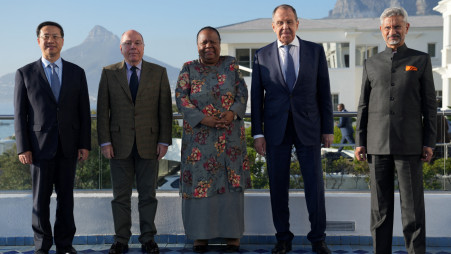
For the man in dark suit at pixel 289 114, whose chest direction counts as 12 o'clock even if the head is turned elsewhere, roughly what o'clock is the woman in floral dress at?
The woman in floral dress is roughly at 3 o'clock from the man in dark suit.

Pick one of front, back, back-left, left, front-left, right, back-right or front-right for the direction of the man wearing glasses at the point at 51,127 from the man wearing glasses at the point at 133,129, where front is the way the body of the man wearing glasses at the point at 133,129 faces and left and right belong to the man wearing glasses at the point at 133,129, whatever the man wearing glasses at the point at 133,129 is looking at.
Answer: right

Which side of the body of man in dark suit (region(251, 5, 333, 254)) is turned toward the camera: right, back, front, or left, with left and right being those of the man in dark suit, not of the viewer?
front

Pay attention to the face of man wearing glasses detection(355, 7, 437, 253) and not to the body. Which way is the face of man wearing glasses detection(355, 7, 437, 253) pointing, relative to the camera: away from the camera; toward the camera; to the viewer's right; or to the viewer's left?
toward the camera

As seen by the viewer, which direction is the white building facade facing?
toward the camera

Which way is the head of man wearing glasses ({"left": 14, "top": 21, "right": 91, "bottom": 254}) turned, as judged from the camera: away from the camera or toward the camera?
toward the camera

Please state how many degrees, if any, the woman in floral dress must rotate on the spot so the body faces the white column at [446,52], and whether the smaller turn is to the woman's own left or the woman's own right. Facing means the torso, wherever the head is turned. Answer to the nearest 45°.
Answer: approximately 135° to the woman's own left

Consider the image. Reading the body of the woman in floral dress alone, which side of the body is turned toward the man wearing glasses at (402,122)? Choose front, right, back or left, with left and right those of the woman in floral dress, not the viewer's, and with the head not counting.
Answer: left

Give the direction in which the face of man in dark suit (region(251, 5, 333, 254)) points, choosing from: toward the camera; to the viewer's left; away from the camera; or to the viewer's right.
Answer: toward the camera

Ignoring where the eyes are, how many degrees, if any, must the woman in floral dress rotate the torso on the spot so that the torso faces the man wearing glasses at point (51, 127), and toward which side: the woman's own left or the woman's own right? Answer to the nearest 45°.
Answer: approximately 90° to the woman's own right

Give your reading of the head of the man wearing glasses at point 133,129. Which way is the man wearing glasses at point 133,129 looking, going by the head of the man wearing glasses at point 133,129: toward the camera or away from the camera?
toward the camera

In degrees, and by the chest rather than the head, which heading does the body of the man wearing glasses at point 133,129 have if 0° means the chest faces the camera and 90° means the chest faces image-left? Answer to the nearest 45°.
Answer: approximately 0°
